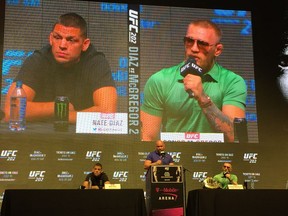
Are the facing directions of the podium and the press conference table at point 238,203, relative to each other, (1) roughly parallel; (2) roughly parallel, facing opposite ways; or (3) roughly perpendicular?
roughly parallel

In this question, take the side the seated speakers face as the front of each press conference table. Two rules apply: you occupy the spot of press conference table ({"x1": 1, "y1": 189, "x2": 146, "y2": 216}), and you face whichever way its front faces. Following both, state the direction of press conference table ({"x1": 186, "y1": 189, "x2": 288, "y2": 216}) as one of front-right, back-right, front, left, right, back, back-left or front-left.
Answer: left

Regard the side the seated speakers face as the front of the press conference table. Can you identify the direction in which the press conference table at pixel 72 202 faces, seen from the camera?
facing the viewer

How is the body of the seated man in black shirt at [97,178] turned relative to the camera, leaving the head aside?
toward the camera

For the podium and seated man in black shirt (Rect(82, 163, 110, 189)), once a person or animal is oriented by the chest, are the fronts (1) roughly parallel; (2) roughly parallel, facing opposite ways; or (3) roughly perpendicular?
roughly parallel

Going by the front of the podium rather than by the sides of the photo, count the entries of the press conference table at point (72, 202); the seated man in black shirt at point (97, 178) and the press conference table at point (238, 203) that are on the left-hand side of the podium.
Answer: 1

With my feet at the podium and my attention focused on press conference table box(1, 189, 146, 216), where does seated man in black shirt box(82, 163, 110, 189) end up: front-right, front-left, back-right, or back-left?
front-right

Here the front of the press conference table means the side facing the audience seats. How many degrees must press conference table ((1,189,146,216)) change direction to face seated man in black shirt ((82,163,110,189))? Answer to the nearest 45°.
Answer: approximately 180°

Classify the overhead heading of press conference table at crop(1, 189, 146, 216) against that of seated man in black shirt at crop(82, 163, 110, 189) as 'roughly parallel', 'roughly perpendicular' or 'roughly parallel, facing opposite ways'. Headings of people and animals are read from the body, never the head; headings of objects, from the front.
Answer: roughly parallel

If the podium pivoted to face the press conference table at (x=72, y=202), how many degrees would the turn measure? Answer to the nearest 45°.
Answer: approximately 90° to its right

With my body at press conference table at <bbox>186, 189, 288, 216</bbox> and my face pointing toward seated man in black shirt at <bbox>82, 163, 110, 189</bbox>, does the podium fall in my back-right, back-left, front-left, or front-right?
front-left

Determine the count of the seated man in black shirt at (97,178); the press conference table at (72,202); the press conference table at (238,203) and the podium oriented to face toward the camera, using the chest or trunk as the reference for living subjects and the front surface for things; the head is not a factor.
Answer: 4

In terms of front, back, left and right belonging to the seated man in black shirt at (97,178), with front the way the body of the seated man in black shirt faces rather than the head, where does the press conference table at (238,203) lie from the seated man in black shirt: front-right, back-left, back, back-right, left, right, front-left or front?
front-left

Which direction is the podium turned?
toward the camera

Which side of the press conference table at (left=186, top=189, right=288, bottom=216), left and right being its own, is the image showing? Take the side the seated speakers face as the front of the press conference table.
front

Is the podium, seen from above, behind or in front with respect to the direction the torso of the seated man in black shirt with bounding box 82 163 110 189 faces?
in front
